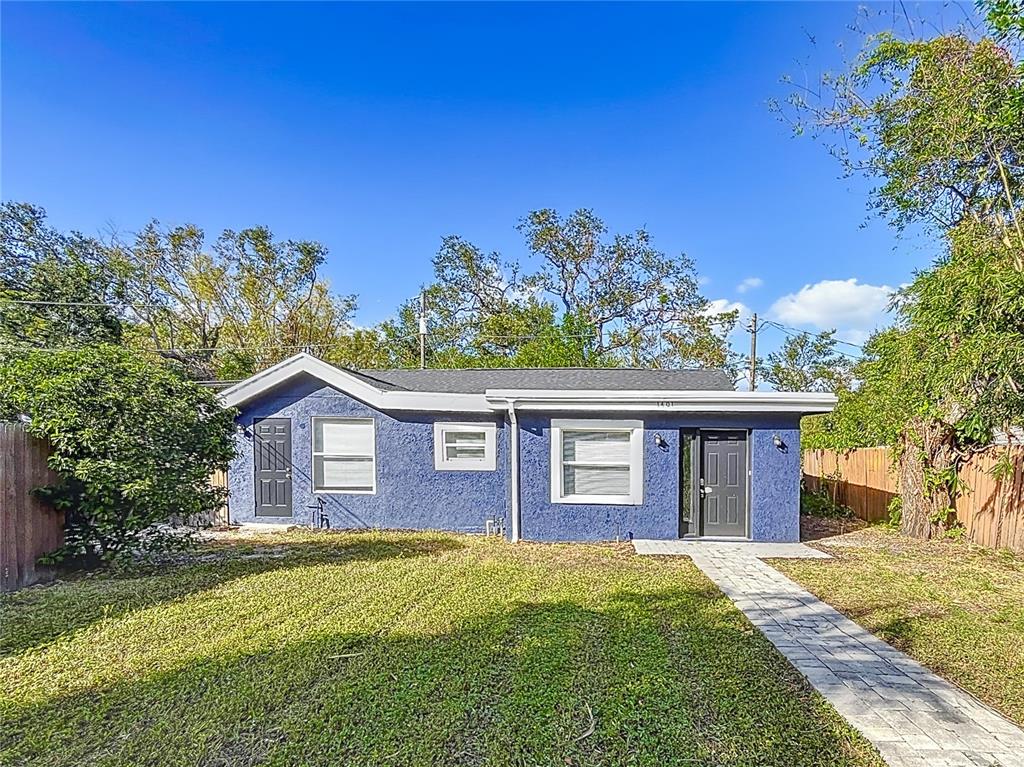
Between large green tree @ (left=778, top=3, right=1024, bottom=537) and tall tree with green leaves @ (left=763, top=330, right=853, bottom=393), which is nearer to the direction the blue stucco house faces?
the large green tree

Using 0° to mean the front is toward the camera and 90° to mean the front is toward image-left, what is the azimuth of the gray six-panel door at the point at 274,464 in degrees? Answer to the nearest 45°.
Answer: approximately 0°

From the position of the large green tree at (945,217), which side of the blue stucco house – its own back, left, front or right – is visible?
left

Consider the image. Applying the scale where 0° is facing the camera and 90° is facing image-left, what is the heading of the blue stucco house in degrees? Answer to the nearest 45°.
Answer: approximately 0°

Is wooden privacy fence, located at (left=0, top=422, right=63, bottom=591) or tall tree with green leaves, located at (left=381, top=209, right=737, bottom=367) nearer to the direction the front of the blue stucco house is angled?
the wooden privacy fence

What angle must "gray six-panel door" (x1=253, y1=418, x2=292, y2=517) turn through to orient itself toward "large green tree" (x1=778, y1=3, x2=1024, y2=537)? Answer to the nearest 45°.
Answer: approximately 45° to its left

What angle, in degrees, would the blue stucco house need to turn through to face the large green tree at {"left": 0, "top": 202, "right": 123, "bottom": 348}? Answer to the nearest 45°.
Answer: approximately 135° to its right

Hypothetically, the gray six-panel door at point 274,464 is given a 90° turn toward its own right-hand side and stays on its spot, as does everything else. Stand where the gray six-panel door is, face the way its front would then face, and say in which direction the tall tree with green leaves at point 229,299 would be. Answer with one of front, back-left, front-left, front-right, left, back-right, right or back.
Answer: right

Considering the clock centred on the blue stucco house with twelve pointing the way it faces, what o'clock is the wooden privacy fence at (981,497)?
The wooden privacy fence is roughly at 9 o'clock from the blue stucco house.

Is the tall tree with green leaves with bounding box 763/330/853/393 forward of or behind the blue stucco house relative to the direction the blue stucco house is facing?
behind

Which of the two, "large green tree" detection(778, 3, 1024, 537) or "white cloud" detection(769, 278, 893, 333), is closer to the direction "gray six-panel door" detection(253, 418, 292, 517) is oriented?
the large green tree
